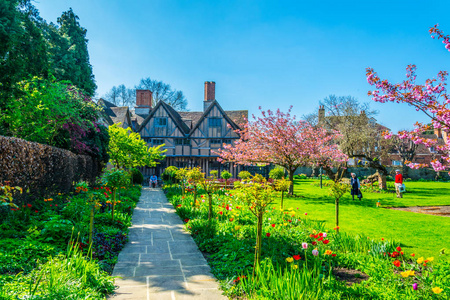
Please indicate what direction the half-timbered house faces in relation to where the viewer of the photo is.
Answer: facing the viewer

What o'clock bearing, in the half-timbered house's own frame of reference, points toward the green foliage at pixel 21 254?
The green foliage is roughly at 12 o'clock from the half-timbered house.

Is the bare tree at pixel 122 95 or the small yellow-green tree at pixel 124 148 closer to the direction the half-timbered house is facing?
the small yellow-green tree

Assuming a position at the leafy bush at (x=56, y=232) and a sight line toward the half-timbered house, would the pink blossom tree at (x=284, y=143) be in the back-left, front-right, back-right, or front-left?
front-right

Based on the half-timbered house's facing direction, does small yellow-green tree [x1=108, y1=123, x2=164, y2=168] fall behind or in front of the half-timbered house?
in front

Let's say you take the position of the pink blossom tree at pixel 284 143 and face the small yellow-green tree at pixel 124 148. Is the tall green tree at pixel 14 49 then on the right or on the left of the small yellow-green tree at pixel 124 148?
left

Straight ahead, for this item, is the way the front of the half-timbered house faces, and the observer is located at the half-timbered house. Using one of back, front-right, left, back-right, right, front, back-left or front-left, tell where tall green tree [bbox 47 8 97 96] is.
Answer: front-right

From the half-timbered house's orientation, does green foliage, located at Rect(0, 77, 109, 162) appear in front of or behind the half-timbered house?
in front

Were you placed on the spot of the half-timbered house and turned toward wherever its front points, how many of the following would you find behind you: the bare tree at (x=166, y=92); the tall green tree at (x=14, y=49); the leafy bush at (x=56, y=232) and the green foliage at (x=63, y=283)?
1

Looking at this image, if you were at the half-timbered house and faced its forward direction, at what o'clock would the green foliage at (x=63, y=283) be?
The green foliage is roughly at 12 o'clock from the half-timbered house.

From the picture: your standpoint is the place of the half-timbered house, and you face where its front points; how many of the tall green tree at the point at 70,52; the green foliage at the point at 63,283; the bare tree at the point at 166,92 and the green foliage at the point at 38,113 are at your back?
1

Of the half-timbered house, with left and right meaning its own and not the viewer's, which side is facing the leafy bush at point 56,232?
front

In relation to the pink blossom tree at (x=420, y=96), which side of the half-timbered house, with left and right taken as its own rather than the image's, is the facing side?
front

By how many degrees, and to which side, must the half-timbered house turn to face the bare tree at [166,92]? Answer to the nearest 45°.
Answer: approximately 180°

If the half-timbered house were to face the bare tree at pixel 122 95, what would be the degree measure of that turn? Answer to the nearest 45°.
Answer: approximately 135° to its right
